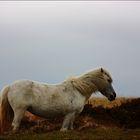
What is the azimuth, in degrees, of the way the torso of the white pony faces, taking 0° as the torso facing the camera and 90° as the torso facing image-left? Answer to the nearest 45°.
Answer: approximately 270°
